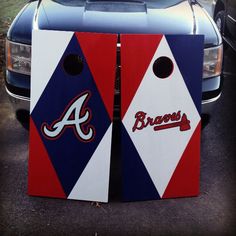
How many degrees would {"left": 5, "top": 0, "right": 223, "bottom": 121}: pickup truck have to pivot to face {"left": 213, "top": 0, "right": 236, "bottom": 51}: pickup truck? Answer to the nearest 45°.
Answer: approximately 135° to its left

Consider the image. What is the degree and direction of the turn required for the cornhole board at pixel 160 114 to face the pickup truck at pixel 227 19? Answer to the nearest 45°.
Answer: approximately 180°

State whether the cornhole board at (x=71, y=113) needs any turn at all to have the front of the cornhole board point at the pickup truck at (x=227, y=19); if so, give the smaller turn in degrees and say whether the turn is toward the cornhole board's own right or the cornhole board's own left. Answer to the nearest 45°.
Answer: approximately 135° to the cornhole board's own left

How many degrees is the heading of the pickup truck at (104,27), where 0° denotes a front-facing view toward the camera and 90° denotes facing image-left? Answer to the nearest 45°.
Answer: approximately 0°

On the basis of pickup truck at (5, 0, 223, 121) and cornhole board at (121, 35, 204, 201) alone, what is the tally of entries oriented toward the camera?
2

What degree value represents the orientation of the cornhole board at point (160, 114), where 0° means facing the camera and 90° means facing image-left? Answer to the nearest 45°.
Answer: approximately 0°
